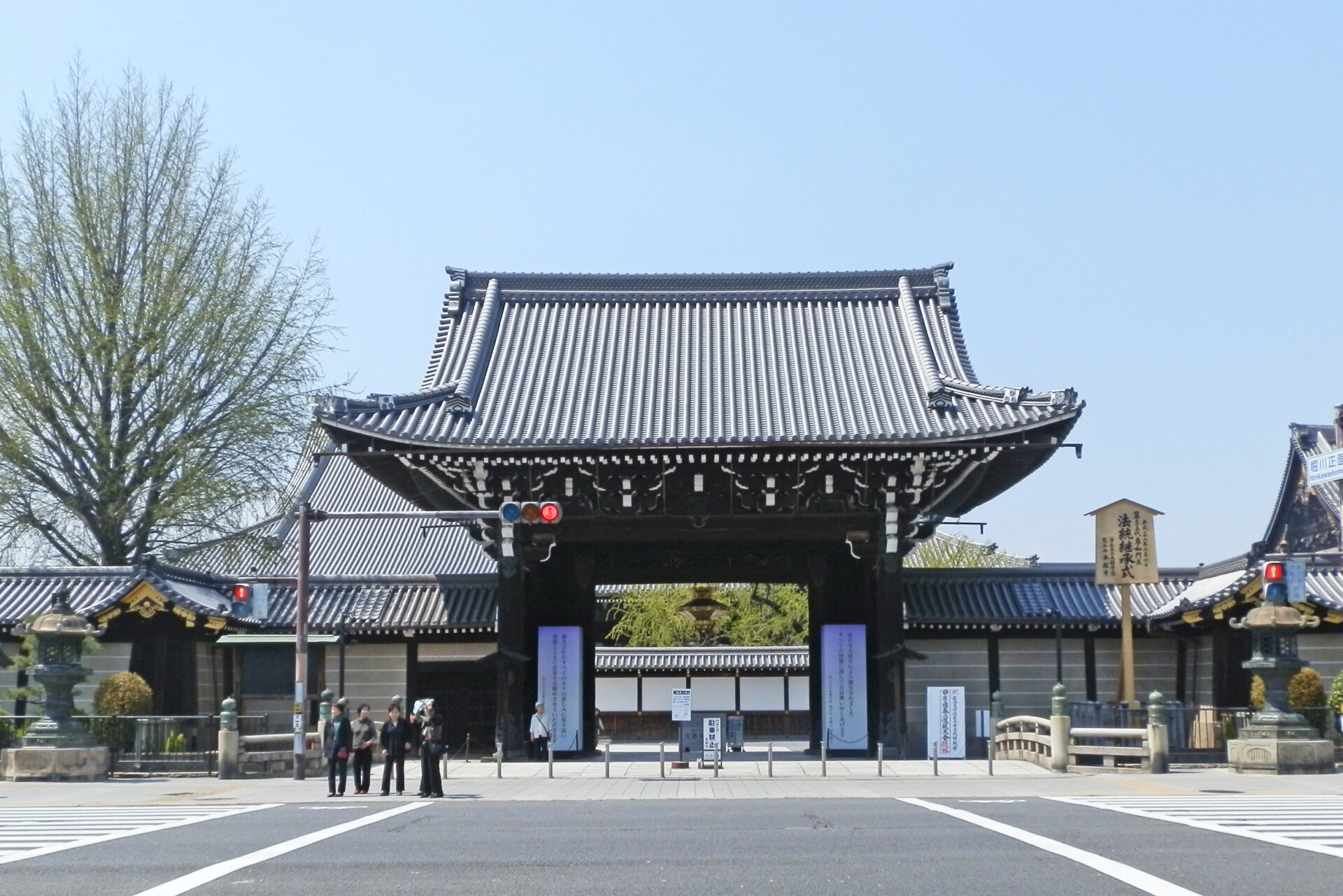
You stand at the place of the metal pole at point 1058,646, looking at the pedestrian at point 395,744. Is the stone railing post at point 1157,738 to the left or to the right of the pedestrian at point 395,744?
left

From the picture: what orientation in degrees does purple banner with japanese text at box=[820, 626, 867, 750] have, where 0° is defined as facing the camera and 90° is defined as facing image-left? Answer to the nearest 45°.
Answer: approximately 0°

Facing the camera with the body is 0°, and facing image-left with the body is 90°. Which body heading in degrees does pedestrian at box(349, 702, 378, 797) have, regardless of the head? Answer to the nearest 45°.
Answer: approximately 0°

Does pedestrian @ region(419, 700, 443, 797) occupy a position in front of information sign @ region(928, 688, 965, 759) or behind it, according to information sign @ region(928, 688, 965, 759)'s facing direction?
in front

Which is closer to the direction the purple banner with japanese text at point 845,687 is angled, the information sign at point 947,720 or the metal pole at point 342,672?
the information sign

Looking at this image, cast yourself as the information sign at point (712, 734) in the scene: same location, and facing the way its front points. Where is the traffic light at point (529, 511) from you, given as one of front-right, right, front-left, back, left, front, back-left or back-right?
front-right

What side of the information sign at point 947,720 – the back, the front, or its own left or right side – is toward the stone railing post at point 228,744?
right

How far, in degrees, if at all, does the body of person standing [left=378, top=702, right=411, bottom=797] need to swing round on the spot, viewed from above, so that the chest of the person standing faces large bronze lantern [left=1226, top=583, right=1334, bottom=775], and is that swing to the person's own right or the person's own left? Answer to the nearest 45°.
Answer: approximately 90° to the person's own left
